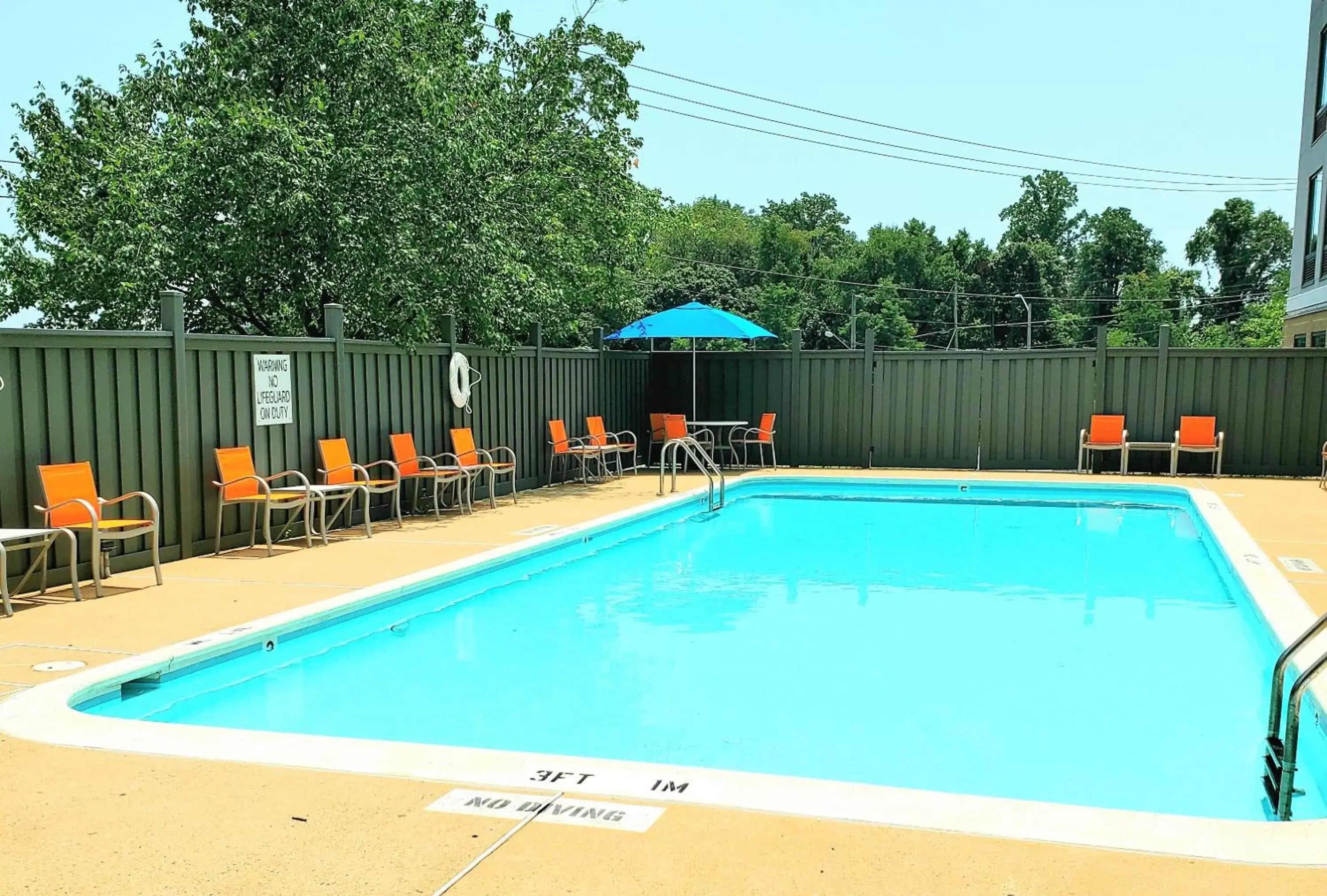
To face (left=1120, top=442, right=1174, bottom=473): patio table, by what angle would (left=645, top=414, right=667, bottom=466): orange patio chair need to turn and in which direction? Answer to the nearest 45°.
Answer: approximately 45° to its left

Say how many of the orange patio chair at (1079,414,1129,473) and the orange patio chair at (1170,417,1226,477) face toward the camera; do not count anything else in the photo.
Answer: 2

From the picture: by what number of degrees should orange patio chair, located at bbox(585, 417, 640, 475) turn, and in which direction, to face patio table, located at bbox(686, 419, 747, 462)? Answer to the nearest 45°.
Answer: approximately 90° to its left

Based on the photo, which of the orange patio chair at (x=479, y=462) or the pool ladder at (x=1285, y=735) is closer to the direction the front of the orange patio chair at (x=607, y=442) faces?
the pool ladder

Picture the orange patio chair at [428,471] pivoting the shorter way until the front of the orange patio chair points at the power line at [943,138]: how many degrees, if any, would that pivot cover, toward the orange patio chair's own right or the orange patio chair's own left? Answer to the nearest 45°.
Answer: approximately 90° to the orange patio chair's own left

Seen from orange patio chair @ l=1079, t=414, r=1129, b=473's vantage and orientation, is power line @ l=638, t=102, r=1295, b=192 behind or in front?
behind

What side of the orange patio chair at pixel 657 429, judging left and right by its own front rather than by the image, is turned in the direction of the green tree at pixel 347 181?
right

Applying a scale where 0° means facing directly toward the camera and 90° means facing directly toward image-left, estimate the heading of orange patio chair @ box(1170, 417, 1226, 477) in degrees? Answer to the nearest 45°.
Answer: approximately 0°

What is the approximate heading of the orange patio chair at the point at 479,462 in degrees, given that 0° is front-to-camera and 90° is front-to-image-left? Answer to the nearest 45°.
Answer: approximately 315°

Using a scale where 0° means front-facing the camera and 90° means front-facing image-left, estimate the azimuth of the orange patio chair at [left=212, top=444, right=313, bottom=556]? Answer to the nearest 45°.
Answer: approximately 315°
